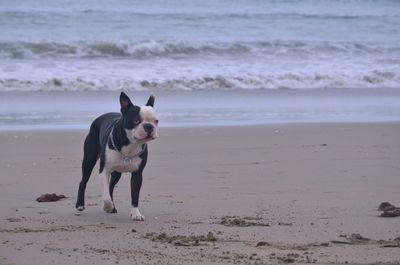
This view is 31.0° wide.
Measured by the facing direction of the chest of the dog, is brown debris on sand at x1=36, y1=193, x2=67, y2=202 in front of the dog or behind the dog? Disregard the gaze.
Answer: behind

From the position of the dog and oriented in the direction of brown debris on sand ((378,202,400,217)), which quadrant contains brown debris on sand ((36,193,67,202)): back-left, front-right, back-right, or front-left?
back-left

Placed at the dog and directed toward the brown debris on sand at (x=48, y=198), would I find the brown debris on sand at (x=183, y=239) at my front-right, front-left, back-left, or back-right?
back-left

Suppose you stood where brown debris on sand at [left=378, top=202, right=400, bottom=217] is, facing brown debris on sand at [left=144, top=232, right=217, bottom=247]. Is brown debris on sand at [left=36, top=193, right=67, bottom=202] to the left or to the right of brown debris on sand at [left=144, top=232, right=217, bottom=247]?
right

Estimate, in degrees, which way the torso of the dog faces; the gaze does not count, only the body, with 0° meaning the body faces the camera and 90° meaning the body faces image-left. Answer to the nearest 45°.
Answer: approximately 315°

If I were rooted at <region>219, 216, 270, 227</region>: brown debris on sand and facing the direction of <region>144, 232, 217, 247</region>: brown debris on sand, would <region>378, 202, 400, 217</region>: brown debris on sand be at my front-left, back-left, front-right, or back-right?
back-left
